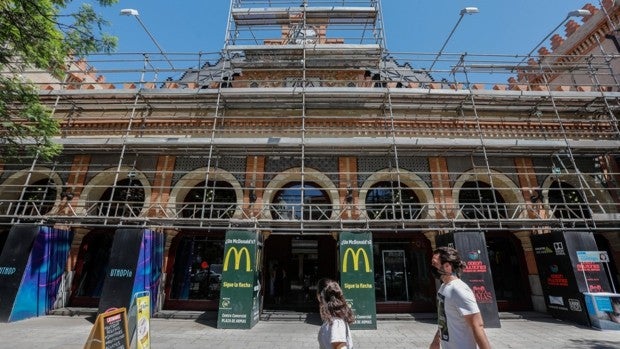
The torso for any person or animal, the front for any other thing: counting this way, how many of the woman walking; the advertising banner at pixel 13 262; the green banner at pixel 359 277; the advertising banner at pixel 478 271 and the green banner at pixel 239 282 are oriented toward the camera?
4

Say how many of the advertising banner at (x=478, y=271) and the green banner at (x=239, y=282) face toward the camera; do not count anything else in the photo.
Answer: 2

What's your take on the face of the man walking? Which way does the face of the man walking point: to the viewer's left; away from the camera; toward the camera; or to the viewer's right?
to the viewer's left
